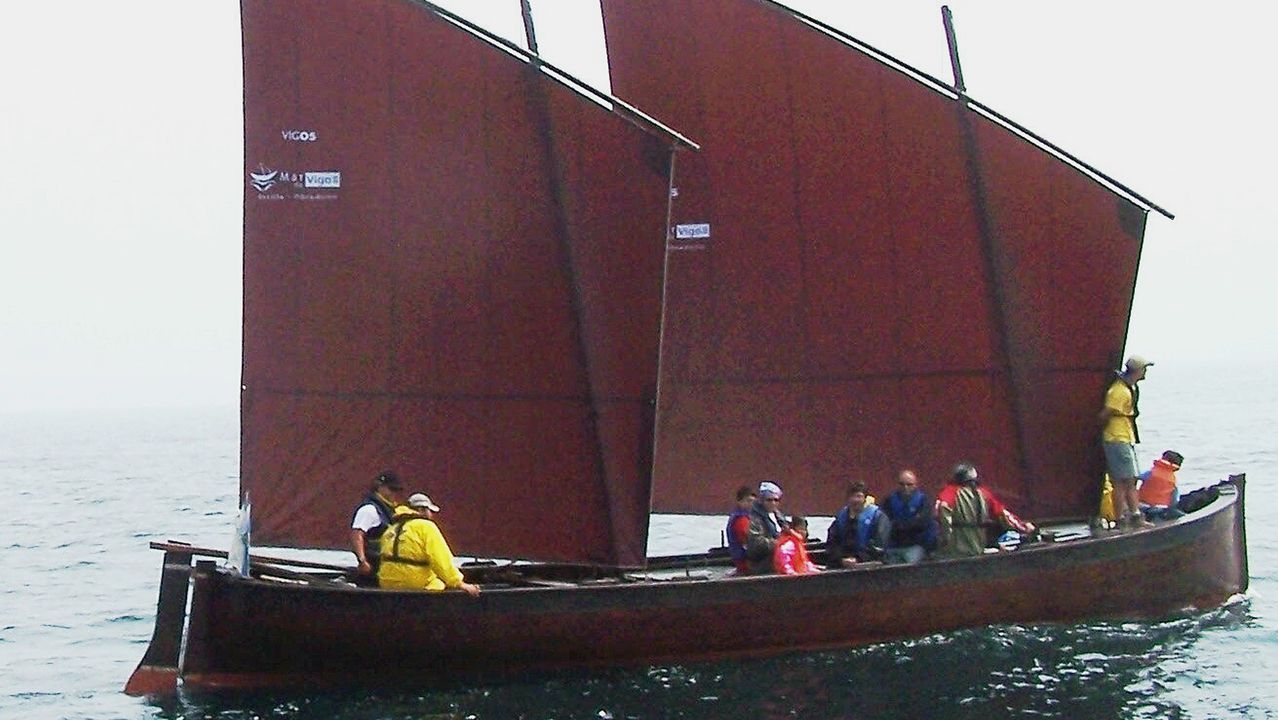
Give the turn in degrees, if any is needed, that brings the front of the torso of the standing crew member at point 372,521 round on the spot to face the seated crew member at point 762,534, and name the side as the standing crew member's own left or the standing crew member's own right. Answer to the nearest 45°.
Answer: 0° — they already face them

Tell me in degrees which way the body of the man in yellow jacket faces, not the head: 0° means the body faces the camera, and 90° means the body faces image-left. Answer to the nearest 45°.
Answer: approximately 225°

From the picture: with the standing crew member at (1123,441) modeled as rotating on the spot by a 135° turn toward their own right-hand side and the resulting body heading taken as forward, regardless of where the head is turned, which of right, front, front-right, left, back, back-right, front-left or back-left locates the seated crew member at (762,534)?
front

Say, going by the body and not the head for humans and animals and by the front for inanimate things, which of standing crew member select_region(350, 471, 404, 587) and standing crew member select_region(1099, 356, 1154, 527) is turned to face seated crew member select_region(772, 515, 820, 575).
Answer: standing crew member select_region(350, 471, 404, 587)

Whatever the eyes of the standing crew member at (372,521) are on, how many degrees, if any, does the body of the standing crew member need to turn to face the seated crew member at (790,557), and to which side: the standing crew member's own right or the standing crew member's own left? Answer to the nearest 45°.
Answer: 0° — they already face them

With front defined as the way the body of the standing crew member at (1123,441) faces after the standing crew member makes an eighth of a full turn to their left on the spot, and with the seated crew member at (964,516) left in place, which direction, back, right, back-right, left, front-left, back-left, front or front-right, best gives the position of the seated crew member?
back

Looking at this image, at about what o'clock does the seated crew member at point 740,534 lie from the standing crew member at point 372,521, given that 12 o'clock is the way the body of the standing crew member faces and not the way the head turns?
The seated crew member is roughly at 12 o'clock from the standing crew member.

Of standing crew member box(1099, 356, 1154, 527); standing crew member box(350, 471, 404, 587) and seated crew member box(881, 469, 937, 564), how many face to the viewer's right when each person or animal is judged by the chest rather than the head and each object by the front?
2

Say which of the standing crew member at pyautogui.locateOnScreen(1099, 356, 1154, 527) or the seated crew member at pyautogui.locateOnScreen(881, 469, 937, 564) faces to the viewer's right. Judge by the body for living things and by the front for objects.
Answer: the standing crew member

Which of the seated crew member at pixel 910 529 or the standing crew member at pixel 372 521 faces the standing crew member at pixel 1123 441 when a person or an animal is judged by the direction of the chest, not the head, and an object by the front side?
the standing crew member at pixel 372 521

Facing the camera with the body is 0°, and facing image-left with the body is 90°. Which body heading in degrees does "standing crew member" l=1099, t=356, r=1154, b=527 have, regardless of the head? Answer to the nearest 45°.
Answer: approximately 270°

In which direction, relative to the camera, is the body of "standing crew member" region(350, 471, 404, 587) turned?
to the viewer's right
